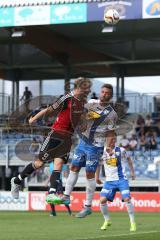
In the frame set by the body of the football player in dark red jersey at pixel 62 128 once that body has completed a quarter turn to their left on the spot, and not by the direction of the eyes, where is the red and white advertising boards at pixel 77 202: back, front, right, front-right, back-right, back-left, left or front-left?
front-left

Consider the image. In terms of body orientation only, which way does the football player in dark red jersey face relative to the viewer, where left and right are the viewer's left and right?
facing the viewer and to the right of the viewer
